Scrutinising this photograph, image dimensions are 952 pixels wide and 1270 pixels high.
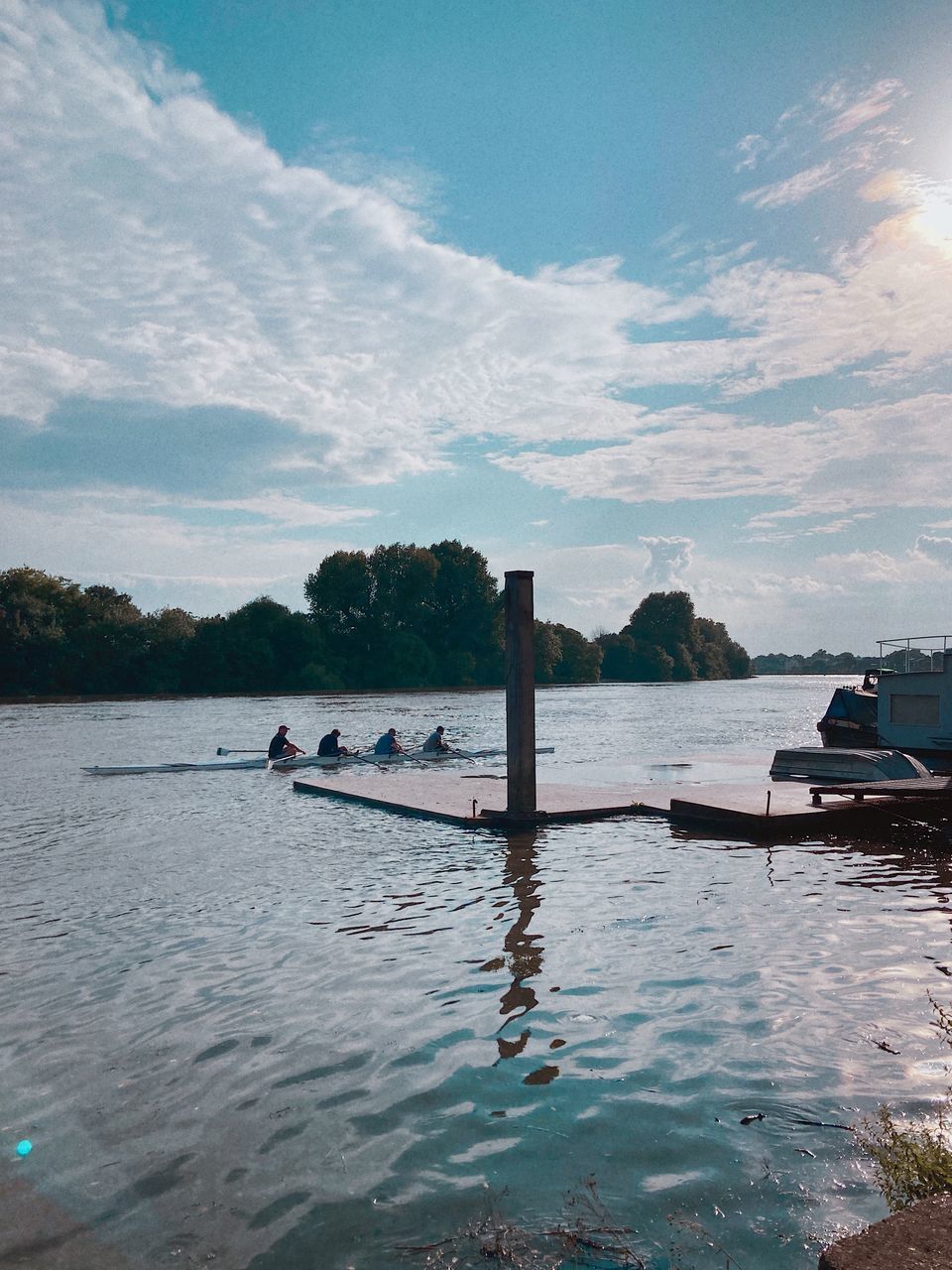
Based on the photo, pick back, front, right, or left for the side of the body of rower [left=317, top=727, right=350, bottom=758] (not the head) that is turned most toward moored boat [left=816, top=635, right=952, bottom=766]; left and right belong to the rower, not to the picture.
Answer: front

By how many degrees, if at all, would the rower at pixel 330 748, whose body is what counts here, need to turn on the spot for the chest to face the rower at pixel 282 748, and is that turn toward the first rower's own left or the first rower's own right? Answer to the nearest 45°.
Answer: approximately 135° to the first rower's own left

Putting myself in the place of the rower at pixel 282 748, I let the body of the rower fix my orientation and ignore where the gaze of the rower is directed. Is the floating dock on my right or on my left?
on my right

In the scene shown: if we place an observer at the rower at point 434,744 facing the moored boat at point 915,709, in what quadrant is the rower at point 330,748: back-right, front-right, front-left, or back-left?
back-right

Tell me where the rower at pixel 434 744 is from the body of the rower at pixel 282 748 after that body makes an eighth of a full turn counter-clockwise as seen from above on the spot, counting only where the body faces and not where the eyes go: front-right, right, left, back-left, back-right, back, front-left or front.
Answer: front-right

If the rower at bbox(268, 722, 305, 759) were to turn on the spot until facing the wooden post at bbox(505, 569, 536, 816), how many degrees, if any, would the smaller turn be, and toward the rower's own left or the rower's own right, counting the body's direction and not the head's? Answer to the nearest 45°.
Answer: approximately 90° to the rower's own right

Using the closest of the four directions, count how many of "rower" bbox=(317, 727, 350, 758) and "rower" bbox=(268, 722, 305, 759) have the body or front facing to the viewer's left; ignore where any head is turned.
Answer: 0

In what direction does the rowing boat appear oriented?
to the viewer's left

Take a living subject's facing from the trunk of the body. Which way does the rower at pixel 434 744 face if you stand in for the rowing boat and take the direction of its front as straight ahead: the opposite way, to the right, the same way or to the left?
the opposite way

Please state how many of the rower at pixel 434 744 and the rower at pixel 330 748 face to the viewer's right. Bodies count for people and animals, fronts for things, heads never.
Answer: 2

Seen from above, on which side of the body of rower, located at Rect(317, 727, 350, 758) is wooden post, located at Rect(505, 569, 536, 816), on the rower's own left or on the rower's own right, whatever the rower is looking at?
on the rower's own right

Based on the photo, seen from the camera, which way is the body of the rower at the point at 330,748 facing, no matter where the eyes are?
to the viewer's right

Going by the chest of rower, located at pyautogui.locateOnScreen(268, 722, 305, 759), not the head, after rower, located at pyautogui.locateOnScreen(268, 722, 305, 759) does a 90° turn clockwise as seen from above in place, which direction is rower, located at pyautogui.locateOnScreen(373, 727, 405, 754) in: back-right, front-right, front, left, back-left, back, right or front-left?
left

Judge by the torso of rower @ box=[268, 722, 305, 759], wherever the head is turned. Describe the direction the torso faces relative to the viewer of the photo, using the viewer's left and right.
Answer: facing to the right of the viewer

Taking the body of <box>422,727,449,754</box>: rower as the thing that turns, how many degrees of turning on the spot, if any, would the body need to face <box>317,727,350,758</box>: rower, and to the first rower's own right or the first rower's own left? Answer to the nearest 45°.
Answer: approximately 180°

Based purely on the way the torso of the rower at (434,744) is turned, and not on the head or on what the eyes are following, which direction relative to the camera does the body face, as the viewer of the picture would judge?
to the viewer's right
